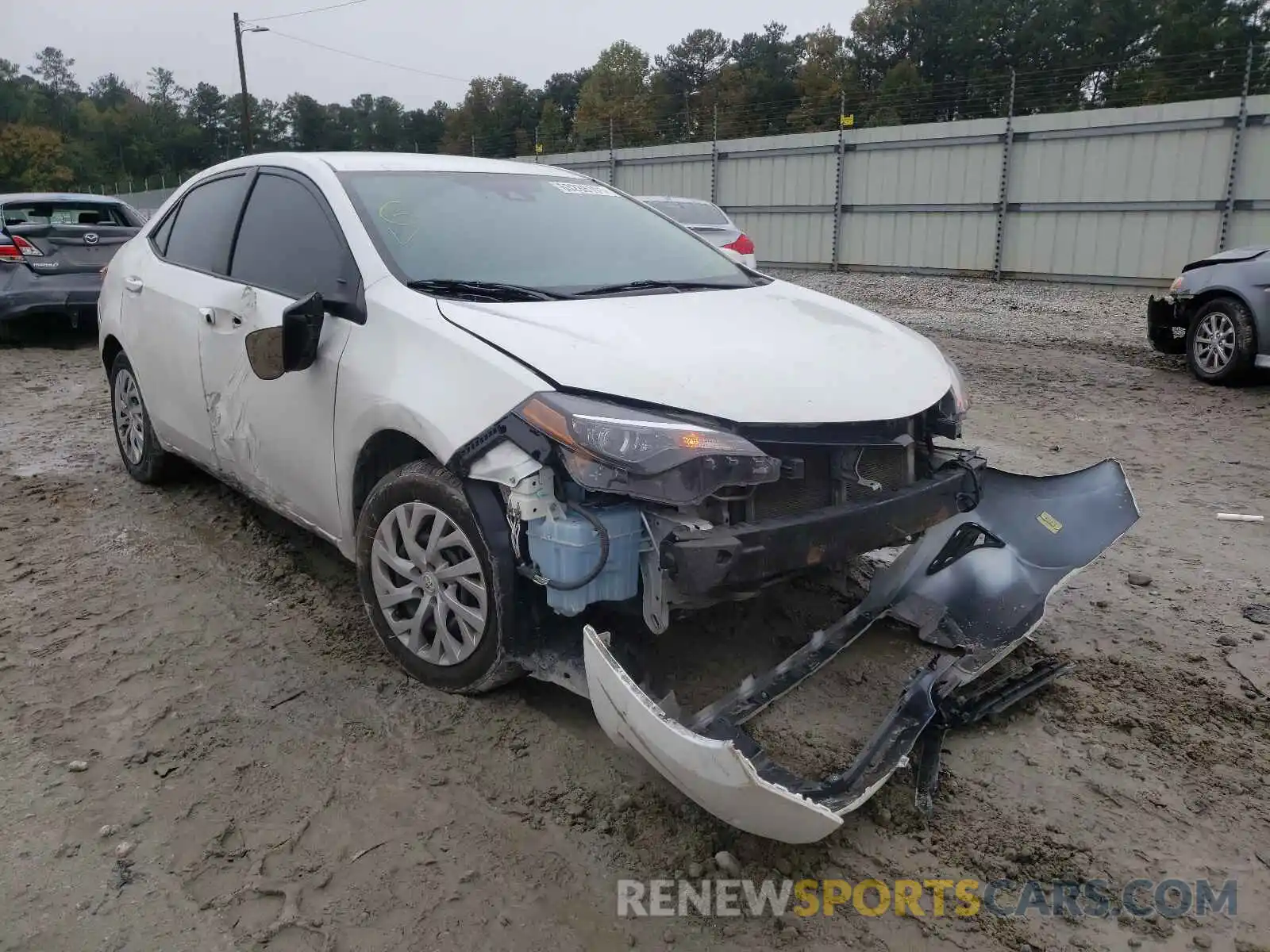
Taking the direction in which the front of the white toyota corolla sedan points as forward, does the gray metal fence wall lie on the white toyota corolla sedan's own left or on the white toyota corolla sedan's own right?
on the white toyota corolla sedan's own left

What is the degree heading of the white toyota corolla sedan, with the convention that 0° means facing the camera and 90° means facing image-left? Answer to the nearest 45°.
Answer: approximately 315°

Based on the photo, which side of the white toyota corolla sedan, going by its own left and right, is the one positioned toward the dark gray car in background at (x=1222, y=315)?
left

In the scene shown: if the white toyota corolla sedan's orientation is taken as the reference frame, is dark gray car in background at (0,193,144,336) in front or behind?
behind

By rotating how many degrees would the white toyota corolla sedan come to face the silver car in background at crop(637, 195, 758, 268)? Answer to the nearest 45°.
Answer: approximately 135° to its left

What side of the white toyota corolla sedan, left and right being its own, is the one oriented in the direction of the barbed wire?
left
